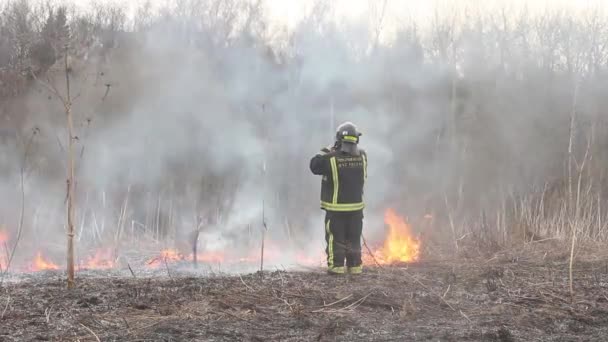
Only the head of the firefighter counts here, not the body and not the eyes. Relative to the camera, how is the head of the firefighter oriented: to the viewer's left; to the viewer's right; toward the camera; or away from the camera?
away from the camera

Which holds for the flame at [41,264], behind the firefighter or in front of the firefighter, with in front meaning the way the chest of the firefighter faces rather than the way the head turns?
in front

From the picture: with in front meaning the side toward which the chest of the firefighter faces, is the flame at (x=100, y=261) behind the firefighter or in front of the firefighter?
in front

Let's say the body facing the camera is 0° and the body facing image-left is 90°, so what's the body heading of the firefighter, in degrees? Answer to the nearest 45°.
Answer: approximately 135°

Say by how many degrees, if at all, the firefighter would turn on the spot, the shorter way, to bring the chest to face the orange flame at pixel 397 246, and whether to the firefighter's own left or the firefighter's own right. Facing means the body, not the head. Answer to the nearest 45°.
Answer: approximately 45° to the firefighter's own right
